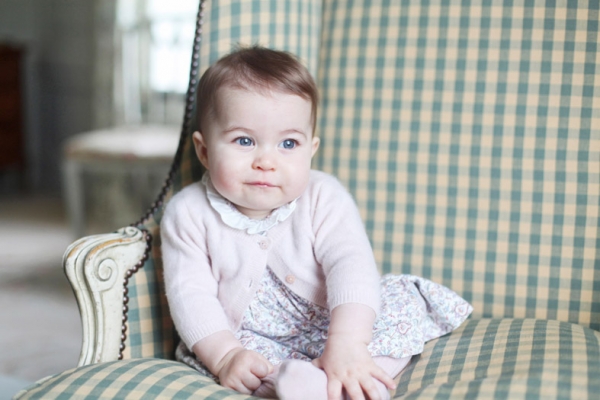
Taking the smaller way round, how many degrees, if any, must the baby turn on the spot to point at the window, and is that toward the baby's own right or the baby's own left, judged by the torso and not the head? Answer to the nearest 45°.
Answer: approximately 180°

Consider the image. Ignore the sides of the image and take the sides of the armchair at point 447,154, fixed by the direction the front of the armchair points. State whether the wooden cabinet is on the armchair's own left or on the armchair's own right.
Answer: on the armchair's own right

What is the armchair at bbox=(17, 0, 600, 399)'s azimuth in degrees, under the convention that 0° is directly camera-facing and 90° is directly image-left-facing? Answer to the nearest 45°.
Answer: approximately 45°
